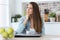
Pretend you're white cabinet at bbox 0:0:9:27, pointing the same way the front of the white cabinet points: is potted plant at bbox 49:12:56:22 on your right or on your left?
on your left

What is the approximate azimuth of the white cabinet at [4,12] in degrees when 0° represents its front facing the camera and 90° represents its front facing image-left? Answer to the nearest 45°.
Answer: approximately 0°

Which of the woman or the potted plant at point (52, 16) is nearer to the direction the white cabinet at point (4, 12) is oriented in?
the woman

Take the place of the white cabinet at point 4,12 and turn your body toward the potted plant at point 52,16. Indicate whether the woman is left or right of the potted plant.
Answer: right

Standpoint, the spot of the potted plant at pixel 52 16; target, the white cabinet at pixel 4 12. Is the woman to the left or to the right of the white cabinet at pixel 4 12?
left

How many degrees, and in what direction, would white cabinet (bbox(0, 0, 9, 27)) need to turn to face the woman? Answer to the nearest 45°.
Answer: approximately 45° to its left
